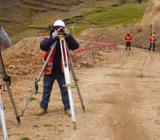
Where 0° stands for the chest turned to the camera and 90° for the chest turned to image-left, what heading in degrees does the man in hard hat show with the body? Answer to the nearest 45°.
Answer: approximately 0°
